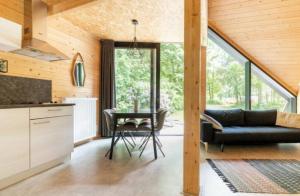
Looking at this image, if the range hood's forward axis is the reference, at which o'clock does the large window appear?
The large window is roughly at 10 o'clock from the range hood.

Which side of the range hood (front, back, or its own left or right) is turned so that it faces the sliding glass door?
left

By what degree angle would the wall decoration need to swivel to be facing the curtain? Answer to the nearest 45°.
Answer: approximately 90° to its left

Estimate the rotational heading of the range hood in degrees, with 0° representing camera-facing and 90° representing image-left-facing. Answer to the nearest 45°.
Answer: approximately 315°

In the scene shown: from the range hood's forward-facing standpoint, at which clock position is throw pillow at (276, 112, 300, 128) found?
The throw pillow is roughly at 11 o'clock from the range hood.

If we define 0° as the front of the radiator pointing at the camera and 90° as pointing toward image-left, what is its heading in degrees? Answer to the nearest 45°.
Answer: approximately 315°

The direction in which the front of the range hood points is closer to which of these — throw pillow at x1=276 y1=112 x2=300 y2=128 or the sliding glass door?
the throw pillow

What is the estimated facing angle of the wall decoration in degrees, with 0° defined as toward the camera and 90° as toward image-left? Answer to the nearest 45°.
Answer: approximately 315°
